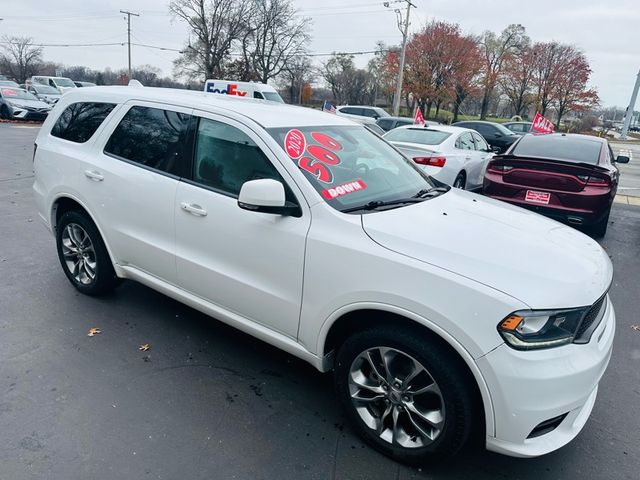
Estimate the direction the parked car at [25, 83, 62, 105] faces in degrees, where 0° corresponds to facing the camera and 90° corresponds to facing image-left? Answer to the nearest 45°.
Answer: approximately 315°

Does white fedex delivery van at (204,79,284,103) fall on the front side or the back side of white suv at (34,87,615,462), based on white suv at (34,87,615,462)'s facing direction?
on the back side

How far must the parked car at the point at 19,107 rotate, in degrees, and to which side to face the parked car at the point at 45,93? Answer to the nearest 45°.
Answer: approximately 135° to its left

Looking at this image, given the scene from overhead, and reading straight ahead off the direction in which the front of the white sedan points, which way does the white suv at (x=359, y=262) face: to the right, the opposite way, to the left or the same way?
to the right

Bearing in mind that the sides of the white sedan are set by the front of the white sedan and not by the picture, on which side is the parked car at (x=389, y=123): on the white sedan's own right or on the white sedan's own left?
on the white sedan's own left

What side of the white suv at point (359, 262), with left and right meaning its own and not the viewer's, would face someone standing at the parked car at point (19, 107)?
back

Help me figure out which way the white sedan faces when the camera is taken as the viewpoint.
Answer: facing away from the viewer and to the right of the viewer

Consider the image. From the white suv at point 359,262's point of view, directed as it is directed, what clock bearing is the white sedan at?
The white sedan is roughly at 8 o'clock from the white suv.

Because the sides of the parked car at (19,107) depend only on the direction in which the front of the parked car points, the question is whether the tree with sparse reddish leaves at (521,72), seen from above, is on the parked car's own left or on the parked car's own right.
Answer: on the parked car's own left

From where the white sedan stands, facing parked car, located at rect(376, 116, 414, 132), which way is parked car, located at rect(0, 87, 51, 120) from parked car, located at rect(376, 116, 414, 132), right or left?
left

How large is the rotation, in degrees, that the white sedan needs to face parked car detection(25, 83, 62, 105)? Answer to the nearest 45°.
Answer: approximately 90° to its left
